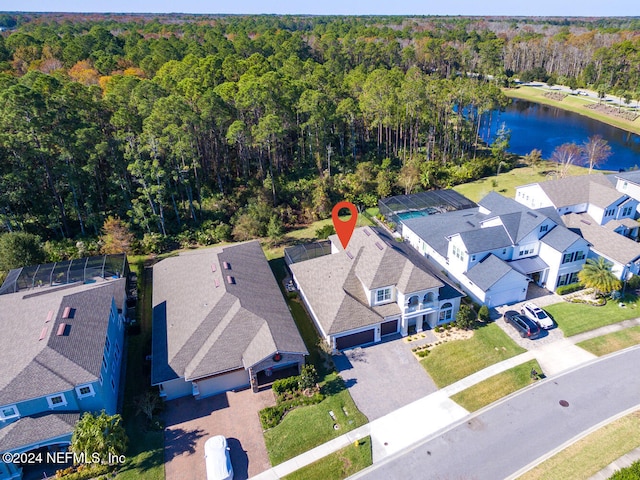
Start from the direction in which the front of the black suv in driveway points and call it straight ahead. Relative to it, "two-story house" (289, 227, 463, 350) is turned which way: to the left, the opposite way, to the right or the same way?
the opposite way

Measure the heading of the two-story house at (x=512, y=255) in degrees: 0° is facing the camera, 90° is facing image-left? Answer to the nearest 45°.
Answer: approximately 315°

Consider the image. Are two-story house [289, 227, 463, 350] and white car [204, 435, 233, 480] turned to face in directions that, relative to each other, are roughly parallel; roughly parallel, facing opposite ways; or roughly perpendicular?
roughly parallel, facing opposite ways

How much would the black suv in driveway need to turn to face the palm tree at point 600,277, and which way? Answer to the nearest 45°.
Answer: approximately 90° to its right

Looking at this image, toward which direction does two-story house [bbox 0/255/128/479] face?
toward the camera

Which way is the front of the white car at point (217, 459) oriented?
away from the camera

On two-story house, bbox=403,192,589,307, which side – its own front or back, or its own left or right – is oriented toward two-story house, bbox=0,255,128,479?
right

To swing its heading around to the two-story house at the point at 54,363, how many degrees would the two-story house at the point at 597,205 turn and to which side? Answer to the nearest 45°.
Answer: approximately 90° to its right

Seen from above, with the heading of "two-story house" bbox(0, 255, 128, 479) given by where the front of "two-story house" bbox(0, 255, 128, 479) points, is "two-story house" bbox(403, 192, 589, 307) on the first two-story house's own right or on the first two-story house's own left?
on the first two-story house's own left

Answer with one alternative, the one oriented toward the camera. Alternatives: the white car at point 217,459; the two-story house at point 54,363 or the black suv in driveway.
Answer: the two-story house

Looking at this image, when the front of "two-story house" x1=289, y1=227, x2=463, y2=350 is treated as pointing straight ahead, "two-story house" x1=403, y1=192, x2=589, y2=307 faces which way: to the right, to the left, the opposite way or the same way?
the same way

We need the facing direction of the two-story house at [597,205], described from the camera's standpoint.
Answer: facing the viewer and to the right of the viewer

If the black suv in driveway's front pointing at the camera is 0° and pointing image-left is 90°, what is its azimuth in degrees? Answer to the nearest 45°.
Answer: approximately 135°

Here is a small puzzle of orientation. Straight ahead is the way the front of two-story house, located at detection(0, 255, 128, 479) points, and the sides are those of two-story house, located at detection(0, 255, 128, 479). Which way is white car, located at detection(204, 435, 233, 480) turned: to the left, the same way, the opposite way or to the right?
the opposite way

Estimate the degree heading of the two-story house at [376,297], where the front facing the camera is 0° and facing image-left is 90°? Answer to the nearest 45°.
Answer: approximately 315°

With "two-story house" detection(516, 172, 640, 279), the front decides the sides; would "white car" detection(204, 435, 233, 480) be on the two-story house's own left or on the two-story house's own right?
on the two-story house's own right

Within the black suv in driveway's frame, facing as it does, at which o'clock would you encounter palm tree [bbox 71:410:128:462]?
The palm tree is roughly at 9 o'clock from the black suv in driveway.

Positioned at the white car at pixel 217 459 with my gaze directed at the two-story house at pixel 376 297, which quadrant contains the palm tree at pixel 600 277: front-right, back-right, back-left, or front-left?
front-right
